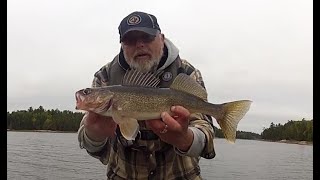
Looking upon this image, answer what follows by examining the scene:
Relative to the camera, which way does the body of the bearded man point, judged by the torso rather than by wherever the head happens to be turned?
toward the camera
